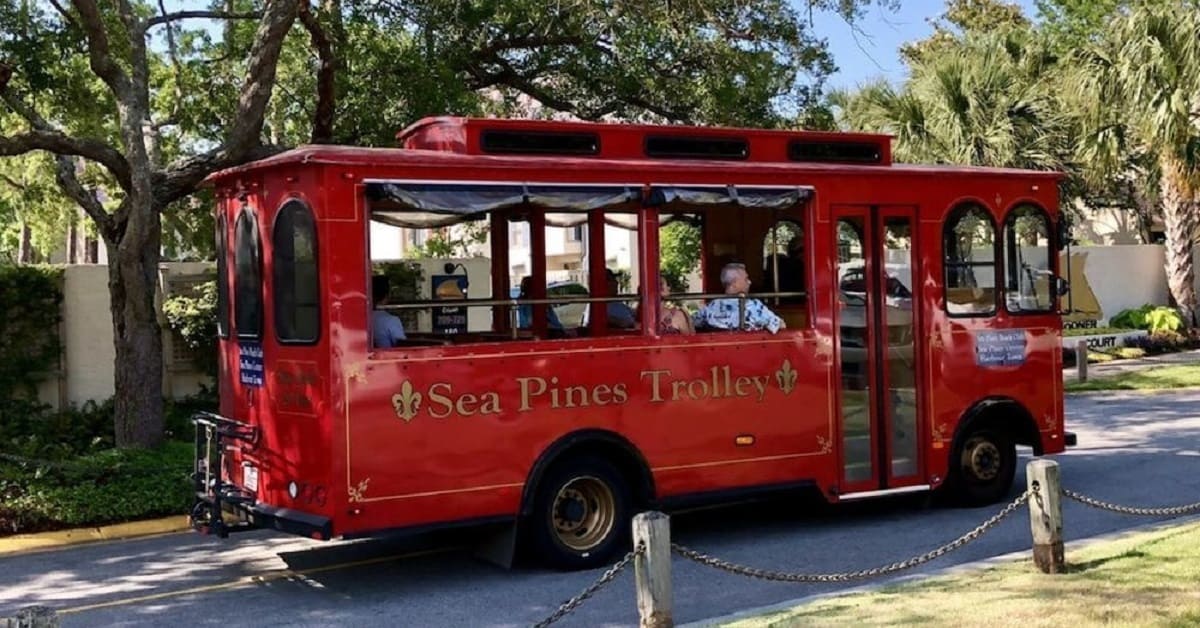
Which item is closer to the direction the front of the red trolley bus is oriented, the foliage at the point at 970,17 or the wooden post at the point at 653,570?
the foliage

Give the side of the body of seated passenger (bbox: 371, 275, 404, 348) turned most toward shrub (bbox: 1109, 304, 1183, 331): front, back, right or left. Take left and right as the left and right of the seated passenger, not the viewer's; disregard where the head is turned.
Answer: front

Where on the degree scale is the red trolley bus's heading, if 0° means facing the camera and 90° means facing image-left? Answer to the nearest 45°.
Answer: approximately 225°

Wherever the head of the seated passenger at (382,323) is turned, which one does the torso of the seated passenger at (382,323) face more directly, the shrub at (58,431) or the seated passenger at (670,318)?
the seated passenger

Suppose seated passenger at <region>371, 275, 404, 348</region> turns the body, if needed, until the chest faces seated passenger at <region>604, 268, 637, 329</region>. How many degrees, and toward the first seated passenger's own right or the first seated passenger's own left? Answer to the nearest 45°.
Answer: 0° — they already face them

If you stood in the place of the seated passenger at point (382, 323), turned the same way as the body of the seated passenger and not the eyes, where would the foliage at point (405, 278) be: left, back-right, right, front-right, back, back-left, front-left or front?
front-left

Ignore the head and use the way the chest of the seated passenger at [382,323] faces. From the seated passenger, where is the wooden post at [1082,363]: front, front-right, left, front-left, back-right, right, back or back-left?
front

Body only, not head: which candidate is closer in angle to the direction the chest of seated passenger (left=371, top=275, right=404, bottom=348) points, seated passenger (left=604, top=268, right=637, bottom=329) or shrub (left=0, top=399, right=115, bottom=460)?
the seated passenger

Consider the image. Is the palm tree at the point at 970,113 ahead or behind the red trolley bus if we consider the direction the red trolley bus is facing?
ahead

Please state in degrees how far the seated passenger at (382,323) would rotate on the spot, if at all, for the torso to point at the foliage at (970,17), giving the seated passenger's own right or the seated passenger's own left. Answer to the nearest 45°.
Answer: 0° — they already face it

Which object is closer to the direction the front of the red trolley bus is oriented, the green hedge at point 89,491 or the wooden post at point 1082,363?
the wooden post

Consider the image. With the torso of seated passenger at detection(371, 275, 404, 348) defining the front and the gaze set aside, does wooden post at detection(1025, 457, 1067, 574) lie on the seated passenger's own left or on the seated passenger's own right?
on the seated passenger's own right

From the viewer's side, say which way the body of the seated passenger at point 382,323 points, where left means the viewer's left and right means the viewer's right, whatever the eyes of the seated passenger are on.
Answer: facing away from the viewer and to the right of the viewer

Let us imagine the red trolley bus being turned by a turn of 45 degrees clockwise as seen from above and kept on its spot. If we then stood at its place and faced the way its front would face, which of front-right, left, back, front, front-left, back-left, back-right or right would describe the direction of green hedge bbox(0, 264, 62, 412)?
back-left

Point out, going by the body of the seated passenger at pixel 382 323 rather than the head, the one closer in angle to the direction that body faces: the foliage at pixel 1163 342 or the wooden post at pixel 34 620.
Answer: the foliage

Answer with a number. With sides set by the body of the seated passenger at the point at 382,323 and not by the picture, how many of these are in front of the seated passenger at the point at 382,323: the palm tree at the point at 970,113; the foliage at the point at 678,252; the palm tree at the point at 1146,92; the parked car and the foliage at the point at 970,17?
5

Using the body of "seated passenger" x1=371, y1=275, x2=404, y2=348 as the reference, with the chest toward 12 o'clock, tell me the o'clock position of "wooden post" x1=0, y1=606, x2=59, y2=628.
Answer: The wooden post is roughly at 5 o'clock from the seated passenger.
